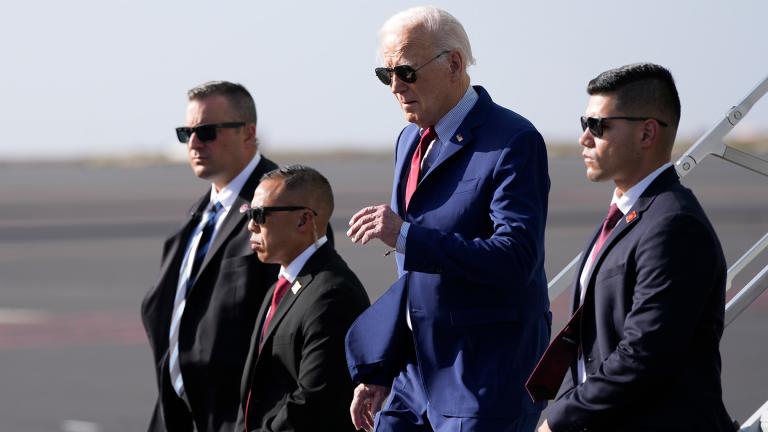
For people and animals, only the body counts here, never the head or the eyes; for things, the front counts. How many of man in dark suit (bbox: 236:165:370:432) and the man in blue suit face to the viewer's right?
0

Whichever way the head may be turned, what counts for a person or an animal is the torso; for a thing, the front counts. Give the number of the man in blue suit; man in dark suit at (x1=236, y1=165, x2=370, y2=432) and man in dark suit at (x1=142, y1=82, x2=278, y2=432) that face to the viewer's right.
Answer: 0

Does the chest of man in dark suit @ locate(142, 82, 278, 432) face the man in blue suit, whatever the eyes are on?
no

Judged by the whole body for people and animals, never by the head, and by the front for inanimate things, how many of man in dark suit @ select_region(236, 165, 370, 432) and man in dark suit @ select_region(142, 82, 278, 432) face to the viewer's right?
0

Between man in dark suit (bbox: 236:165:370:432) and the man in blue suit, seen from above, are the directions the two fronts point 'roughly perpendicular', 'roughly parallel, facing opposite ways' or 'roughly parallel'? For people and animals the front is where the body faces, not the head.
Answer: roughly parallel

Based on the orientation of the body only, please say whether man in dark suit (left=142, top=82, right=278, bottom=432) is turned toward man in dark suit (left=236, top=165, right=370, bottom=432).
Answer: no

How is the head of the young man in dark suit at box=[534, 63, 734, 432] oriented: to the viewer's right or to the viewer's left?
to the viewer's left

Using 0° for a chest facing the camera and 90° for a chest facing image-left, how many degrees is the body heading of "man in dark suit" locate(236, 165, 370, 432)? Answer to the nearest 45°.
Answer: approximately 45°

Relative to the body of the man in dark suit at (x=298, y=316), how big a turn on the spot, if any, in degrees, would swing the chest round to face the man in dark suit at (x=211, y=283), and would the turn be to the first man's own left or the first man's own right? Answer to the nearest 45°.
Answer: approximately 90° to the first man's own right

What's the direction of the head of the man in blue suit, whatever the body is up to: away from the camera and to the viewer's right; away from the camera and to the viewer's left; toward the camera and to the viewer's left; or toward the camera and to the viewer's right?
toward the camera and to the viewer's left

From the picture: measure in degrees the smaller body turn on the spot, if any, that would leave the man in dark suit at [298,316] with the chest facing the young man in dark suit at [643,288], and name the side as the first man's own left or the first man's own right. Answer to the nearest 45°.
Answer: approximately 90° to the first man's own left

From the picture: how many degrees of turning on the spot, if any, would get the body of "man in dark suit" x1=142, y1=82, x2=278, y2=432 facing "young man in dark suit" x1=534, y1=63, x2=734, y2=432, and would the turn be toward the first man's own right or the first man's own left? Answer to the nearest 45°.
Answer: approximately 90° to the first man's own left
